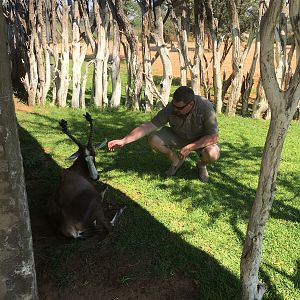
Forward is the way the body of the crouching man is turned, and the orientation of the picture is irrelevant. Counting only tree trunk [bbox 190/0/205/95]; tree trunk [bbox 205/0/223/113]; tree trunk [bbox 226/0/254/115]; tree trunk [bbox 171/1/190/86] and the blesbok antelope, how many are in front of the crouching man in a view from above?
1

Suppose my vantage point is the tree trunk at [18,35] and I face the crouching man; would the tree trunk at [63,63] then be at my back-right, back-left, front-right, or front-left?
front-left

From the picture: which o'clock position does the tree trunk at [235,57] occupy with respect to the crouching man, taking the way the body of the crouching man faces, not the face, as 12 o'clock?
The tree trunk is roughly at 5 o'clock from the crouching man.

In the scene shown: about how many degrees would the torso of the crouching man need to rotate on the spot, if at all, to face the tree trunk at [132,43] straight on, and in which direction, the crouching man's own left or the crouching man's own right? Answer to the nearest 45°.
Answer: approximately 135° to the crouching man's own right

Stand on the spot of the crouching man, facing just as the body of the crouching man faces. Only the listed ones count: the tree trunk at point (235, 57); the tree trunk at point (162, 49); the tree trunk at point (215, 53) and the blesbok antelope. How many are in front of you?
1

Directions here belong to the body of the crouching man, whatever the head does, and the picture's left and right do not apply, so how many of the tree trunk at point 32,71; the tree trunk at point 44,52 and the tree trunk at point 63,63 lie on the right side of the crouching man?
3

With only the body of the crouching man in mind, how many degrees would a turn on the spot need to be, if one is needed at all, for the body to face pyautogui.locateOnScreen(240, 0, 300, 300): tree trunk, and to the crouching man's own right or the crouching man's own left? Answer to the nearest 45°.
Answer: approximately 45° to the crouching man's own left

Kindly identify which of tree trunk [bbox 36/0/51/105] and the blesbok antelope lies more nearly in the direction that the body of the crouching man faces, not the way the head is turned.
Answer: the blesbok antelope

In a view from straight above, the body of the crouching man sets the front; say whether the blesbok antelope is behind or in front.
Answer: in front

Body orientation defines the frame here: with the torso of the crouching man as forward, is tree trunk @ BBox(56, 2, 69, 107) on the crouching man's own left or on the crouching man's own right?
on the crouching man's own right

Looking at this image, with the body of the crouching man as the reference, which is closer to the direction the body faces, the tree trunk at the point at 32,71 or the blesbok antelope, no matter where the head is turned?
the blesbok antelope

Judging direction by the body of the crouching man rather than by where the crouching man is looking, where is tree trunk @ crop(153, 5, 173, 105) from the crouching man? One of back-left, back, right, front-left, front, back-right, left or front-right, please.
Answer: back-right

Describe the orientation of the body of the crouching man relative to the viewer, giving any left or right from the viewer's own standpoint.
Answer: facing the viewer and to the left of the viewer

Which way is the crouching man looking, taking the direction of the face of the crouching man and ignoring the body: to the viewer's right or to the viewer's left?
to the viewer's left
